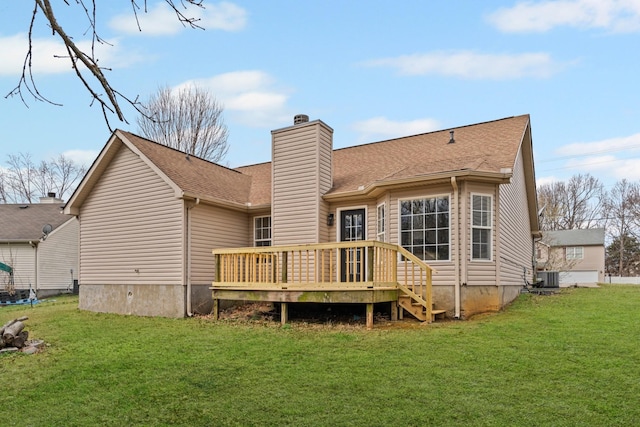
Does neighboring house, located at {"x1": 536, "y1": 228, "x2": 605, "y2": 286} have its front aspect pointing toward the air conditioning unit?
yes

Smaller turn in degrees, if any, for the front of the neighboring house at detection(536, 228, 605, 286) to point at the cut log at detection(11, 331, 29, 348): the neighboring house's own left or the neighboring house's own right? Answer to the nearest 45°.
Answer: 0° — it already faces it

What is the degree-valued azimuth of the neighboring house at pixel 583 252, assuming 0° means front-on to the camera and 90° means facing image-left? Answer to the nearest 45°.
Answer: approximately 0°

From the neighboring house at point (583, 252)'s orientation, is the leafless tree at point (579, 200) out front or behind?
behind
